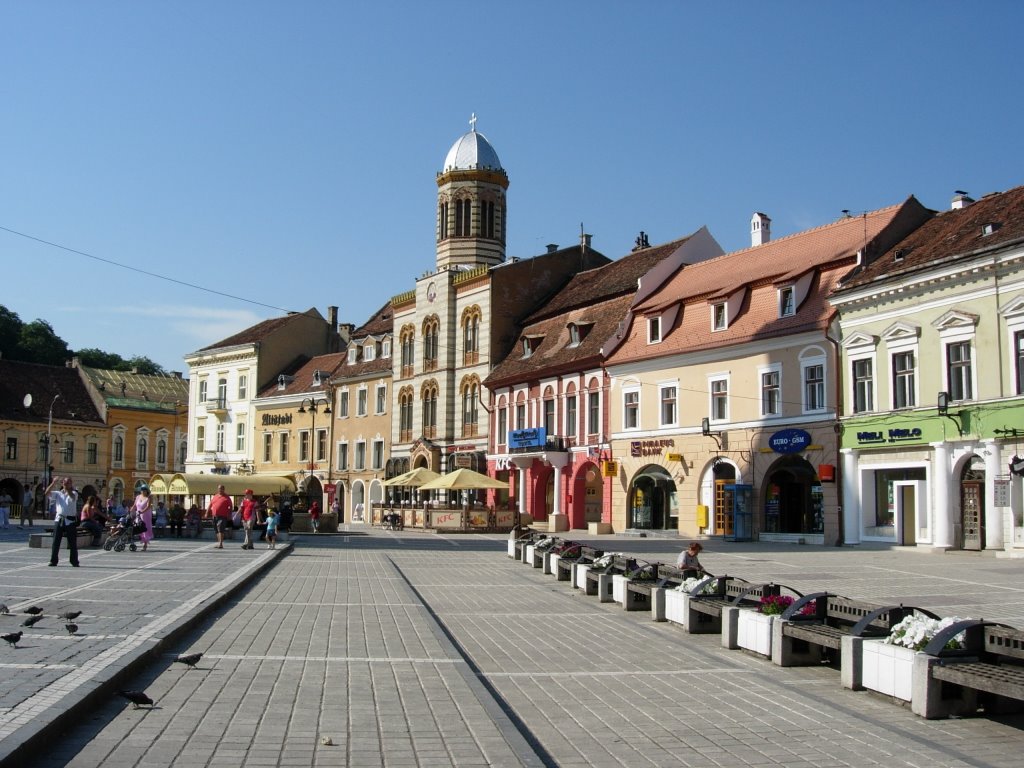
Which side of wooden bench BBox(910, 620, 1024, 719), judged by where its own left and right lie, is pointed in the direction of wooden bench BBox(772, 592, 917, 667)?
right

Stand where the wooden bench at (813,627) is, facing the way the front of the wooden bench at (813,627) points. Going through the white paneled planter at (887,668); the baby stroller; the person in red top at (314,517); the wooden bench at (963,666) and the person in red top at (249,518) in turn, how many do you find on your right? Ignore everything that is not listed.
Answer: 3

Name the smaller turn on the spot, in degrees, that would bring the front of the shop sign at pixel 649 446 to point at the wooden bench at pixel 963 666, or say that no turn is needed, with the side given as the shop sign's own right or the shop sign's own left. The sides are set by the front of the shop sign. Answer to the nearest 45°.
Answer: approximately 45° to the shop sign's own left

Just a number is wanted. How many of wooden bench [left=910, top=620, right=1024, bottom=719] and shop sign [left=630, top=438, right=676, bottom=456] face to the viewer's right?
0

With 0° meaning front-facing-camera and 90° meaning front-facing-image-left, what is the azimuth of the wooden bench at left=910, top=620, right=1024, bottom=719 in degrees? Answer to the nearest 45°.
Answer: approximately 45°

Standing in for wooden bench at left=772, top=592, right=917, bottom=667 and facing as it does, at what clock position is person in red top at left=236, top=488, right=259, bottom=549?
The person in red top is roughly at 3 o'clock from the wooden bench.
